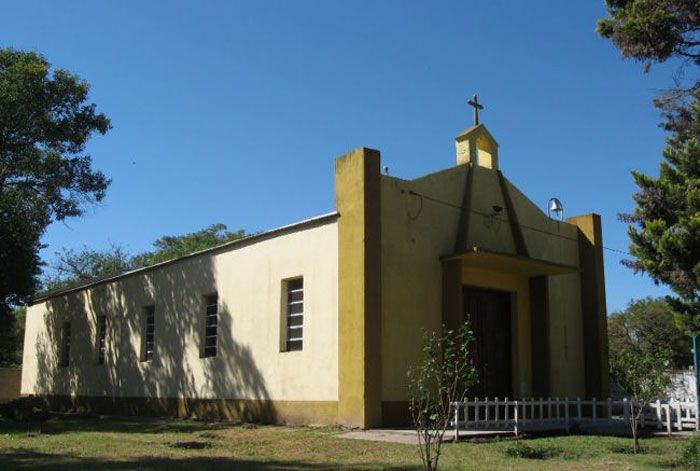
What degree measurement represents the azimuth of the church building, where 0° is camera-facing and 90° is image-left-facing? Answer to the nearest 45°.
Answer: approximately 315°

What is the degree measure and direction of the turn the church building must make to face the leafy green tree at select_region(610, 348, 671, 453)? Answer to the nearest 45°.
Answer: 0° — it already faces it

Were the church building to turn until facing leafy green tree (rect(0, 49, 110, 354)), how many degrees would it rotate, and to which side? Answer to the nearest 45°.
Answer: approximately 180°
